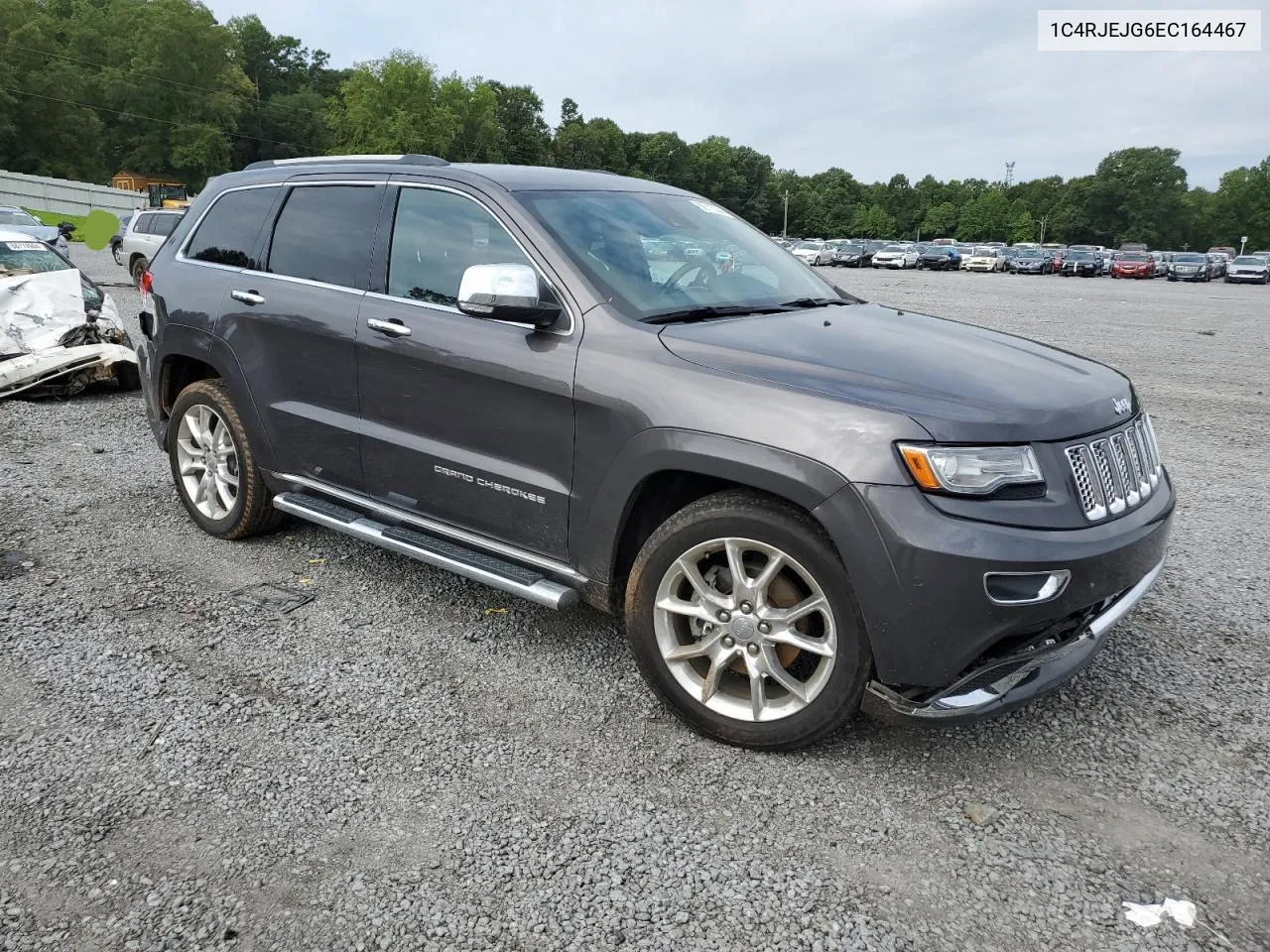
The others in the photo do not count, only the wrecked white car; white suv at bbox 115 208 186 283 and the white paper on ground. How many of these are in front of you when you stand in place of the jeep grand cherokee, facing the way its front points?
1

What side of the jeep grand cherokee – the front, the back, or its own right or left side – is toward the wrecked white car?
back

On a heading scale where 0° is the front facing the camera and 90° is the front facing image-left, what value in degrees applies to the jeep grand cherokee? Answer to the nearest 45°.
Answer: approximately 315°

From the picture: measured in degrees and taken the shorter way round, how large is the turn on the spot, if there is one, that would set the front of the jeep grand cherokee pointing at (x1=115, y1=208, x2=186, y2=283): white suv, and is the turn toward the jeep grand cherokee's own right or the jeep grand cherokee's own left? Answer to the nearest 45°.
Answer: approximately 180°

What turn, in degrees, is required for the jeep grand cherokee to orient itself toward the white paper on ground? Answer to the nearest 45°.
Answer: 0° — it already faces it
